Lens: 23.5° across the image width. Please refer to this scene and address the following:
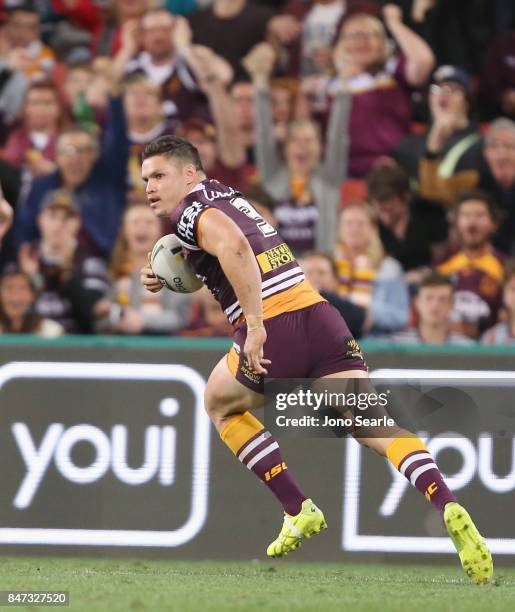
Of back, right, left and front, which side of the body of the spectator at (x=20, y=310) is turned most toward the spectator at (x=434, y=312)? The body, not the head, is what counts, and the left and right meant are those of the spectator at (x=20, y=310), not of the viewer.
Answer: left

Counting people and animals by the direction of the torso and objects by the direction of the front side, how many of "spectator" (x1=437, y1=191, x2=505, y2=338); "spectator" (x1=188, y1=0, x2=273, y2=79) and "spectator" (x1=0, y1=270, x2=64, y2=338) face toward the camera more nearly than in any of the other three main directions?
3

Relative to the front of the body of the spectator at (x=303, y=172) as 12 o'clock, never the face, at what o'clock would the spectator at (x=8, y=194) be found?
the spectator at (x=8, y=194) is roughly at 3 o'clock from the spectator at (x=303, y=172).

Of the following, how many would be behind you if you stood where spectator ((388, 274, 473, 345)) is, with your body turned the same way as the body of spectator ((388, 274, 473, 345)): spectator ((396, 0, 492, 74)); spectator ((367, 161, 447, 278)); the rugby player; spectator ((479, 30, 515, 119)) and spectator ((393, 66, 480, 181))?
4

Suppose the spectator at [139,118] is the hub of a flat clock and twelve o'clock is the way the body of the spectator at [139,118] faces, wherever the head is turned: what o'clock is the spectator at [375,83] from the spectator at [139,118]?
the spectator at [375,83] is roughly at 9 o'clock from the spectator at [139,118].

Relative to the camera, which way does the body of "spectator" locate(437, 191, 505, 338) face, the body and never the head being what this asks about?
toward the camera

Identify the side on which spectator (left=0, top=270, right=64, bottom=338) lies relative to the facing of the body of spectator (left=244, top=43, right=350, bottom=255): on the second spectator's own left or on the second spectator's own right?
on the second spectator's own right

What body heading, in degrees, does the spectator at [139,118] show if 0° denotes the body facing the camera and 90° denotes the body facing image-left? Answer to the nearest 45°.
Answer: approximately 0°

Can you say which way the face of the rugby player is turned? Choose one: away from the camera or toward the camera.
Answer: toward the camera

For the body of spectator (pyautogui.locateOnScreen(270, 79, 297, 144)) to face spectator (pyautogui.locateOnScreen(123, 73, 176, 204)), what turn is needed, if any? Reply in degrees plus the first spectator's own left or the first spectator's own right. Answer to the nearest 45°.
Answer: approximately 90° to the first spectator's own right

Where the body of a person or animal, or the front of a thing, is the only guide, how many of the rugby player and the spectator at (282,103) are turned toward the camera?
1

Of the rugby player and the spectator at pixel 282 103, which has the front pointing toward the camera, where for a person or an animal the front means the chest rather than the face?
the spectator

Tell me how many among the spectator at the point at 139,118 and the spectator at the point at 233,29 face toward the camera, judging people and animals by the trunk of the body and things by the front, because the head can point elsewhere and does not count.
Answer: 2

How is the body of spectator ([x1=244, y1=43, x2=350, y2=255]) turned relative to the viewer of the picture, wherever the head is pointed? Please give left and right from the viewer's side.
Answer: facing the viewer

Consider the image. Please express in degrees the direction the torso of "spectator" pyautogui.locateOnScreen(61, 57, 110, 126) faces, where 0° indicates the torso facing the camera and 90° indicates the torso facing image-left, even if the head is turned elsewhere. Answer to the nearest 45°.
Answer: approximately 0°

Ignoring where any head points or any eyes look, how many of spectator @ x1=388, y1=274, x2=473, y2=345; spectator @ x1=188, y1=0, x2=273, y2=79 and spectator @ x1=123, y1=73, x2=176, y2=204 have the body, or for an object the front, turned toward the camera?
3

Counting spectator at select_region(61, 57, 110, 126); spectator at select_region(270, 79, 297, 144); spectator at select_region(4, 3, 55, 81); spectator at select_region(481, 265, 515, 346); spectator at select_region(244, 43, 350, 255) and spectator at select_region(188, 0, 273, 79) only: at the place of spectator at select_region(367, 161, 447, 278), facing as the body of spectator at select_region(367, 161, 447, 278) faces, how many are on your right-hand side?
5

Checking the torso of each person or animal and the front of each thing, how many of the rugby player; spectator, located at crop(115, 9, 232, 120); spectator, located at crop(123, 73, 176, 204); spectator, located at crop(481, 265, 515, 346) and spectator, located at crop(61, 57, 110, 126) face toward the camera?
4

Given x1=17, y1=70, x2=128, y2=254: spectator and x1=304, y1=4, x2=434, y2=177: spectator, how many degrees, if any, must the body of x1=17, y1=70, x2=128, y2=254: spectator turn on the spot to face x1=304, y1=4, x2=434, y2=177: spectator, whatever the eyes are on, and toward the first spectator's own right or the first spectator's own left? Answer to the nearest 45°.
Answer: approximately 90° to the first spectator's own left

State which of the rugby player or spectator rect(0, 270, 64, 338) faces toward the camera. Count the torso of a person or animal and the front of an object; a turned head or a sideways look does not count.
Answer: the spectator

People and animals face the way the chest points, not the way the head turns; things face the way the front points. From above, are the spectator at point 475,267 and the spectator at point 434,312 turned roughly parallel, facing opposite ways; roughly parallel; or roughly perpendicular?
roughly parallel
